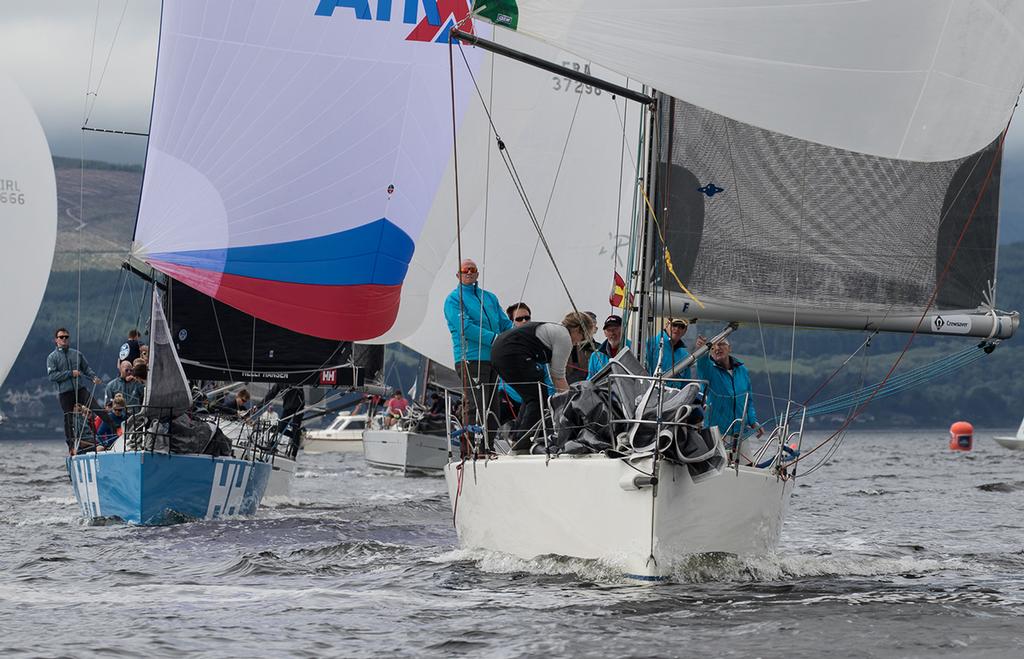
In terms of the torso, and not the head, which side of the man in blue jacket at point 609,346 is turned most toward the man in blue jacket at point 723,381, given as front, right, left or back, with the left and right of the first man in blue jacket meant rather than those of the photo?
left

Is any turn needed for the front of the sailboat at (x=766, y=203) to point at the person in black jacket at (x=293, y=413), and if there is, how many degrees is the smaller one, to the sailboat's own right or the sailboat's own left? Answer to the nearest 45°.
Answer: approximately 135° to the sailboat's own right

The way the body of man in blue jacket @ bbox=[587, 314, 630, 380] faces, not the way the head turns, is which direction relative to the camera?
toward the camera

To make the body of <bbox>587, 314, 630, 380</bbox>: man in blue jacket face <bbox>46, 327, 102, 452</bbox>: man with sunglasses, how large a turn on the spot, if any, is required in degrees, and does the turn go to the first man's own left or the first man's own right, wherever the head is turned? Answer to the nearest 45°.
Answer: approximately 135° to the first man's own right

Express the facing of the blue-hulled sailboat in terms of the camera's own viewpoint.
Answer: facing the viewer
